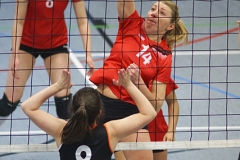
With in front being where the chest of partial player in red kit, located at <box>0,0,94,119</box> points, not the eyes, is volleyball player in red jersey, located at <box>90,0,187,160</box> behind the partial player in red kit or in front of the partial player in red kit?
in front

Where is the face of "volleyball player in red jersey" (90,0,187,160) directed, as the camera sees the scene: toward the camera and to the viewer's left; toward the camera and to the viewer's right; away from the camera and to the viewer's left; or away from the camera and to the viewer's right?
toward the camera and to the viewer's left

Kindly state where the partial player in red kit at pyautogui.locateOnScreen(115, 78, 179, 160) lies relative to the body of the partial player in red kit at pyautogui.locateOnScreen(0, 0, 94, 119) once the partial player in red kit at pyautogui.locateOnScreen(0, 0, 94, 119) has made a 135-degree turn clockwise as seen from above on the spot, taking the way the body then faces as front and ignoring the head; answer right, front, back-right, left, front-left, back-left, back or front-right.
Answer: back

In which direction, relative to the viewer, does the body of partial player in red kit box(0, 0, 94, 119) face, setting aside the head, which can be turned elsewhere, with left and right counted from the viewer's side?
facing the viewer
